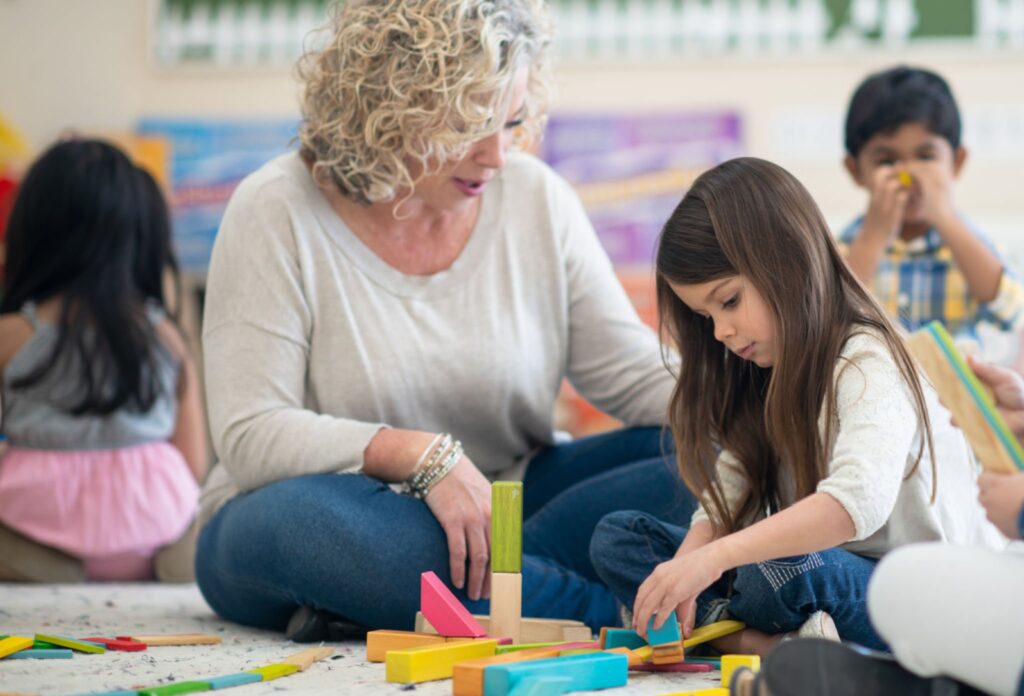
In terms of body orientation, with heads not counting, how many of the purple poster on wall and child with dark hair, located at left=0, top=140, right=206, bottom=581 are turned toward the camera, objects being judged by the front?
1

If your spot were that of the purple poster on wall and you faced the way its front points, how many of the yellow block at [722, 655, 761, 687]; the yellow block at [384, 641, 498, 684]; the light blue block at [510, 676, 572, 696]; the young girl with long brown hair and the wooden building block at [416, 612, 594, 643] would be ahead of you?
5

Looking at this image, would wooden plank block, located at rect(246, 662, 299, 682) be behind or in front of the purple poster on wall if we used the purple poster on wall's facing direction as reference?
in front

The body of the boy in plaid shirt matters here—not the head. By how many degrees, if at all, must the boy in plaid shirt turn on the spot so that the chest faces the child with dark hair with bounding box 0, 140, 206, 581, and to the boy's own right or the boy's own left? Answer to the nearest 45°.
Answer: approximately 90° to the boy's own right

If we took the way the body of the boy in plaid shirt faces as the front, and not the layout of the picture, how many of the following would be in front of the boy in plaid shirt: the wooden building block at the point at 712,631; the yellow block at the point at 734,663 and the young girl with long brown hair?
3

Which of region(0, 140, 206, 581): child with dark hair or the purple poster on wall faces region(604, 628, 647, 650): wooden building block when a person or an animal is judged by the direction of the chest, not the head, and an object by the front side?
the purple poster on wall

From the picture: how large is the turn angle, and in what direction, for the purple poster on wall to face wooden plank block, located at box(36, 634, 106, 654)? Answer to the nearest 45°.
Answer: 0° — it already faces it

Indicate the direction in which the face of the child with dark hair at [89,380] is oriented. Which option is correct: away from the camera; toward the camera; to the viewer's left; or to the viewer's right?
away from the camera

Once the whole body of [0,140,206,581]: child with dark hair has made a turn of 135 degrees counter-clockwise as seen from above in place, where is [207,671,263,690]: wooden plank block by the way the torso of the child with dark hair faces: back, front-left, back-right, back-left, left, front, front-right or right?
front-left

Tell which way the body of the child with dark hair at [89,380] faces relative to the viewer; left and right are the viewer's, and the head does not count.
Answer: facing away from the viewer

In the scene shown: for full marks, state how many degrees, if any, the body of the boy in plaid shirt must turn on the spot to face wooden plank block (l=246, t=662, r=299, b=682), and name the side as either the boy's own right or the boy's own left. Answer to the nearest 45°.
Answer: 0° — they already face it
